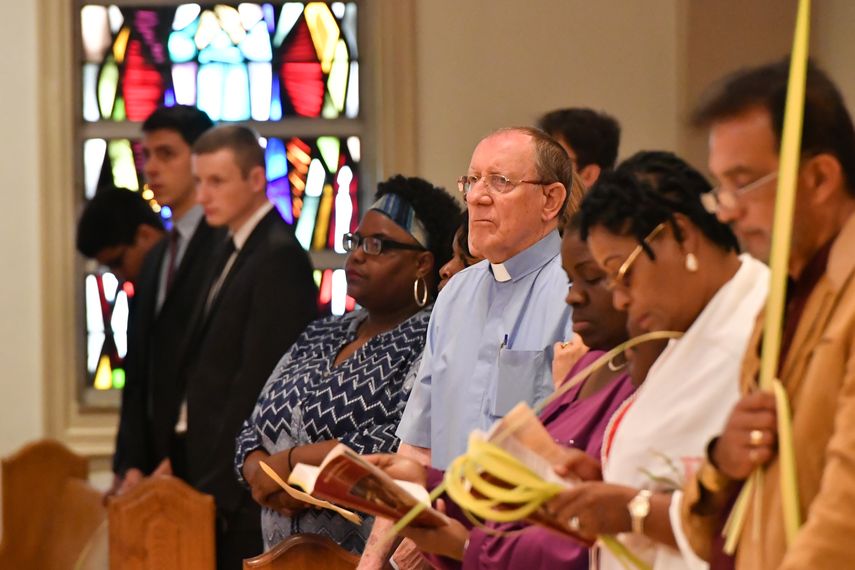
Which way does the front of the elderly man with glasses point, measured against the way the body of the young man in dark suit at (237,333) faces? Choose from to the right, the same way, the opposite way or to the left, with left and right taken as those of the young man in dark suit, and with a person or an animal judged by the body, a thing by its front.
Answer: the same way

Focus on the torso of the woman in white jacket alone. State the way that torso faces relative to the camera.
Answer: to the viewer's left

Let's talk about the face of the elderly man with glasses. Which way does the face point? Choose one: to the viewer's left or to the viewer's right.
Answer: to the viewer's left

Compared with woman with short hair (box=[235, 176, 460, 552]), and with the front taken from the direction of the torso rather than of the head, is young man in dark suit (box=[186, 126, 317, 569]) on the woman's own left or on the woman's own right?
on the woman's own right

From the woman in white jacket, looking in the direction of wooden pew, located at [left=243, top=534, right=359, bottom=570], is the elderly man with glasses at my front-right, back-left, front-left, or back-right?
front-right

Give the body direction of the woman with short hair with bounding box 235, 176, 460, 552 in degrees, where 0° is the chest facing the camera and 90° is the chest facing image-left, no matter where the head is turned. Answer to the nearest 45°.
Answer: approximately 45°

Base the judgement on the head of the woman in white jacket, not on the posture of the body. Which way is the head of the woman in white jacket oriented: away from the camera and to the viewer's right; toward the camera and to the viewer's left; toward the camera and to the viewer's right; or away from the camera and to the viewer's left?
toward the camera and to the viewer's left

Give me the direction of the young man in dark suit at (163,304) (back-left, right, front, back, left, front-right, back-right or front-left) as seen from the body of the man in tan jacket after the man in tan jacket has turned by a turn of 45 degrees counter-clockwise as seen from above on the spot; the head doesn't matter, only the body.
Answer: right

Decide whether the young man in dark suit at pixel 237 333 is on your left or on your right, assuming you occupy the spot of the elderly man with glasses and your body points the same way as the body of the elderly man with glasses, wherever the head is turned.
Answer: on your right

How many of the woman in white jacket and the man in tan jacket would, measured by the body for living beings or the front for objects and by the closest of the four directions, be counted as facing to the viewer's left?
2

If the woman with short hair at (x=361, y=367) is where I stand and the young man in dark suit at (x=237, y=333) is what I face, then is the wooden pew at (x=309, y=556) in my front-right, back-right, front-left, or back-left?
back-left

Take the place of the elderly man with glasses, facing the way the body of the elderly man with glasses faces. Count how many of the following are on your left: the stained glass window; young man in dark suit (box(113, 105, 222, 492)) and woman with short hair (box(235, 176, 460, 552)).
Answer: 0

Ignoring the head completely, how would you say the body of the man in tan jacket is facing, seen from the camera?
to the viewer's left
